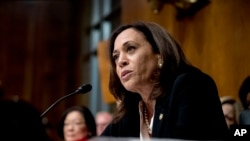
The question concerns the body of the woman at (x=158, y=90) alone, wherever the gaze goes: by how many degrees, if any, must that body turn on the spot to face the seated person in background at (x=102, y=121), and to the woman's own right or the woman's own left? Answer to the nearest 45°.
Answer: approximately 135° to the woman's own right

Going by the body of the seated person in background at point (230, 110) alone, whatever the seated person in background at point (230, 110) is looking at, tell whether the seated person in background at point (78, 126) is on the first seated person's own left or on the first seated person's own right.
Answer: on the first seated person's own right

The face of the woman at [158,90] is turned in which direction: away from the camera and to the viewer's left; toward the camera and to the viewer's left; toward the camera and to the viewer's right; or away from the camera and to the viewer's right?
toward the camera and to the viewer's left

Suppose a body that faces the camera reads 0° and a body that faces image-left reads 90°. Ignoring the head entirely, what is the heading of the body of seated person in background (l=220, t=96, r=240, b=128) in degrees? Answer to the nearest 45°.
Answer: approximately 45°

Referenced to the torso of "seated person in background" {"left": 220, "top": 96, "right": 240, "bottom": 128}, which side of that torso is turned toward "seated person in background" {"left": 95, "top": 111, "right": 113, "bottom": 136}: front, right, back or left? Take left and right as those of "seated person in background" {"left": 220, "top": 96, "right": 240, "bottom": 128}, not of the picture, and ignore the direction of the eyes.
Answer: right

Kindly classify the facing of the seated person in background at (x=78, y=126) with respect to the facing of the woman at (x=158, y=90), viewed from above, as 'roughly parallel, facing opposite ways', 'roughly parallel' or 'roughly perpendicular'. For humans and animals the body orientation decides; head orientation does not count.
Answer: roughly parallel

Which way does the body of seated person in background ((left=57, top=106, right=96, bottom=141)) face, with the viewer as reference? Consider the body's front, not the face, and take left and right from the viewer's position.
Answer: facing the viewer and to the left of the viewer

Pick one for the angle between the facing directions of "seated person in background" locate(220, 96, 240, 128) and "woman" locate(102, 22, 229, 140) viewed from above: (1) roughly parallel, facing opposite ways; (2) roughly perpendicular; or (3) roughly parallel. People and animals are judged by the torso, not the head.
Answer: roughly parallel

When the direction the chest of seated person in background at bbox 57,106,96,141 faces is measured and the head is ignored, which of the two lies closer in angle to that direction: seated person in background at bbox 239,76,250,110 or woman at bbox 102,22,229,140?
the woman

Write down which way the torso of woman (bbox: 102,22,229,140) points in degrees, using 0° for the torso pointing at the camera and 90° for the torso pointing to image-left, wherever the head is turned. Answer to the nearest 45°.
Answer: approximately 45°

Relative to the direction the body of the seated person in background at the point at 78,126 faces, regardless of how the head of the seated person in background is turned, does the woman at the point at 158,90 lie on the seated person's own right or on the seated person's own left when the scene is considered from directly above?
on the seated person's own left

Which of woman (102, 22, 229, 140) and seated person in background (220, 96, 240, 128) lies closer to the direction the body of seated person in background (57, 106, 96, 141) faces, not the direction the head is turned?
the woman

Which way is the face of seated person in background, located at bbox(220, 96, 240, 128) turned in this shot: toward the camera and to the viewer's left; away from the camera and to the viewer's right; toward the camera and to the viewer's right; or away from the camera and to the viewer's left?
toward the camera and to the viewer's left

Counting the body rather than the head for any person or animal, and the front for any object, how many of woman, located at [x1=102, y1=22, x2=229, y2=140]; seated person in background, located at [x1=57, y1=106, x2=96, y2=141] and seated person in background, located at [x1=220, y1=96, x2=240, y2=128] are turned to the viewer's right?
0
